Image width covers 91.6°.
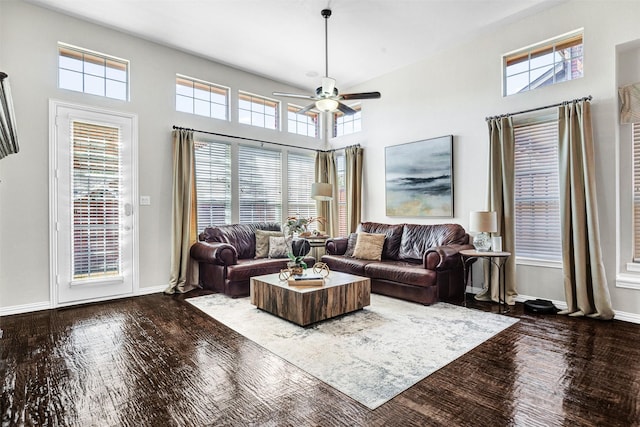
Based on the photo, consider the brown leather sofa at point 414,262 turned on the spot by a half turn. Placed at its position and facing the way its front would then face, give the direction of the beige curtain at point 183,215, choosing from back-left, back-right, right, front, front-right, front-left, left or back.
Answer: back-left

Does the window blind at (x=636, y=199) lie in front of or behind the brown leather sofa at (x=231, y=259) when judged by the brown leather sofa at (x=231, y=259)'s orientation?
in front

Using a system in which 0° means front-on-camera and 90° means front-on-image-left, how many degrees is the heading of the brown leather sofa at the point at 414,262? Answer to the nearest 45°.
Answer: approximately 45°

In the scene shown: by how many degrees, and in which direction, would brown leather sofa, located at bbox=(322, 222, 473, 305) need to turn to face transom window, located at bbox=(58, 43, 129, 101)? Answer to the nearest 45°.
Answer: approximately 45° to its right

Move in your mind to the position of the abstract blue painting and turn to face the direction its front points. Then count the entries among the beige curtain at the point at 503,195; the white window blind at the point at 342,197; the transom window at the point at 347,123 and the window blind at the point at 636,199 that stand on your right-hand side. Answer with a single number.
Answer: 2

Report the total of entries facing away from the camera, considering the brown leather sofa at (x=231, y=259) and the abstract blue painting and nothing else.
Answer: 0

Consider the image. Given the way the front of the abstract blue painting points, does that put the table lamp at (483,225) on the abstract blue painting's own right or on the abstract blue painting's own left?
on the abstract blue painting's own left

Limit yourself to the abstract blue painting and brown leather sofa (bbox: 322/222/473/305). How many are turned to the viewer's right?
0

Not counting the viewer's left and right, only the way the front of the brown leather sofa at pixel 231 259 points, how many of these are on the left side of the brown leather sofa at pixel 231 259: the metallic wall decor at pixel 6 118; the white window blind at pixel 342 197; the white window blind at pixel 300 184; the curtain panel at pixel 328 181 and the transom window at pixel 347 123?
4

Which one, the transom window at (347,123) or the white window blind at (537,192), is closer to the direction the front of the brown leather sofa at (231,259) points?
the white window blind

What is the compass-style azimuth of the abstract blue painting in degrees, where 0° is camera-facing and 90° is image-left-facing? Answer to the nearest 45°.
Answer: approximately 45°

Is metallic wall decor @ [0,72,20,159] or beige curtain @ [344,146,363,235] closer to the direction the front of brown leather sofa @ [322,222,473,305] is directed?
the metallic wall decor

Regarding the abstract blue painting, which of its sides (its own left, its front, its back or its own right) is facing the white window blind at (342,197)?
right

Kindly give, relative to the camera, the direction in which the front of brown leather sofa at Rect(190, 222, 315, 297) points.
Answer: facing the viewer and to the right of the viewer

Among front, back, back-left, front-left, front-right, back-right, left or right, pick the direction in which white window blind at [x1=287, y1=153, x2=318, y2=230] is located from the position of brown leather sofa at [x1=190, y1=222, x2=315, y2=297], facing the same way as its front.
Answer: left
